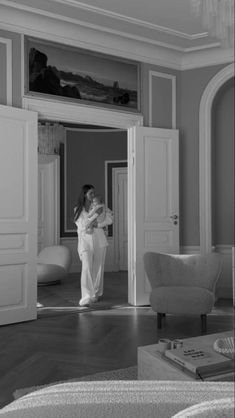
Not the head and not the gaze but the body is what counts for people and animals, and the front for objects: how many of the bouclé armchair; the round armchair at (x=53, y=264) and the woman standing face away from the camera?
0

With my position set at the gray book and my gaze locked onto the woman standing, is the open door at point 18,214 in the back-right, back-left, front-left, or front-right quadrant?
front-left

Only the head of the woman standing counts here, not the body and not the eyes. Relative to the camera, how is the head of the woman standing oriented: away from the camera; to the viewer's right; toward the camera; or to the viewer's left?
to the viewer's right

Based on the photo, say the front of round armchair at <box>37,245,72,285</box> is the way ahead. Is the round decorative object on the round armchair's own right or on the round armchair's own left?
on the round armchair's own left

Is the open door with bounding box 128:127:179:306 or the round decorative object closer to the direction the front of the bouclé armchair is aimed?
the round decorative object

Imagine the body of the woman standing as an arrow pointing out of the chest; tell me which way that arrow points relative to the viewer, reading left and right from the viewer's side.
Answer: facing the viewer and to the right of the viewer

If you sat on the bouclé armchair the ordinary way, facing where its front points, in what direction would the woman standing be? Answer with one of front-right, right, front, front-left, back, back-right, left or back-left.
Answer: back-right

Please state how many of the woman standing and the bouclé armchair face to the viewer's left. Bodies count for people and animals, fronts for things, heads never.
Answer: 0

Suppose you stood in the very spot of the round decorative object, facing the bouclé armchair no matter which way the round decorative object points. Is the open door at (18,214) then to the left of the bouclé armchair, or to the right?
left

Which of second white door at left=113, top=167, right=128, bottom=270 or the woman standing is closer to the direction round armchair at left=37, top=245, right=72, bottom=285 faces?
the woman standing

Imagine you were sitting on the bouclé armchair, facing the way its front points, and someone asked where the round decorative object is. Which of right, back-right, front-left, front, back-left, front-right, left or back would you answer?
front

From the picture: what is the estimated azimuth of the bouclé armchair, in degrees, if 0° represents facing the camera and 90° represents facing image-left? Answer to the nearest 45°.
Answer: approximately 0°
